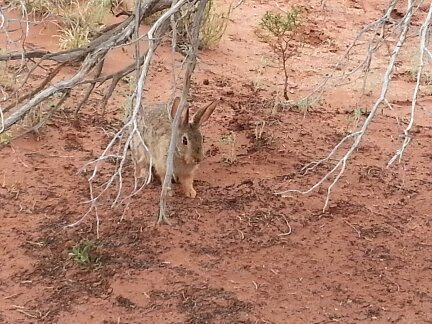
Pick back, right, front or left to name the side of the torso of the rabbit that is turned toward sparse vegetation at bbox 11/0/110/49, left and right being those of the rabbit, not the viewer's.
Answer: back

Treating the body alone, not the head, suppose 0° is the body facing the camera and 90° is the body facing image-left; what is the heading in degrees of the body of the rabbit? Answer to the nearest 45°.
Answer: approximately 315°

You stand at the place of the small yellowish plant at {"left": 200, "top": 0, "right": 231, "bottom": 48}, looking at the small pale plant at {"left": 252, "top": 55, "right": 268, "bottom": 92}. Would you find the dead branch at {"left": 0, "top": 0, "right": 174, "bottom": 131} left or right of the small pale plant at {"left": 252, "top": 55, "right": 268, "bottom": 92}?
right

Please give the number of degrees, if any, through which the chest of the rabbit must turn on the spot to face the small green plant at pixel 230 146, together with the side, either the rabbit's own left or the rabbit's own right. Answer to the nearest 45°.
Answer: approximately 90° to the rabbit's own left

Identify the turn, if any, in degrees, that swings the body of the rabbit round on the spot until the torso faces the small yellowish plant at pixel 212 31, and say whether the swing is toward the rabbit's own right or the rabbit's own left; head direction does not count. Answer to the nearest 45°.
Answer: approximately 135° to the rabbit's own left

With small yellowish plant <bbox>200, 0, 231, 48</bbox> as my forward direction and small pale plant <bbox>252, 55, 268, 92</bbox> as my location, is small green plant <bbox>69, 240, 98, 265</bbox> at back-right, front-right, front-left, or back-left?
back-left

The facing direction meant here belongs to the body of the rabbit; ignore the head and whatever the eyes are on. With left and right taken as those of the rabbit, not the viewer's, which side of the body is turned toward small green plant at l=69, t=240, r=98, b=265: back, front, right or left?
right

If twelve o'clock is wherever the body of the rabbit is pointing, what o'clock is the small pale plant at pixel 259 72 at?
The small pale plant is roughly at 8 o'clock from the rabbit.

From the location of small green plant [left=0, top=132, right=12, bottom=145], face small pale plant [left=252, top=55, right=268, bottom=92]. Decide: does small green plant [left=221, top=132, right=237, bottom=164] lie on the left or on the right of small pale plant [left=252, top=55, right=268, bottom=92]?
right

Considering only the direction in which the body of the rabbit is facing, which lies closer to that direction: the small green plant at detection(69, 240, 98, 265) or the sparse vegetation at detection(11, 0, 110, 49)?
the small green plant
